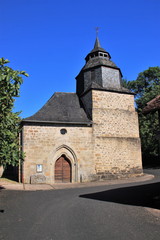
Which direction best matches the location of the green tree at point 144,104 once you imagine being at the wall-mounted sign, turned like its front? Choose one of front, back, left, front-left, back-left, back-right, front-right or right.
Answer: back-left

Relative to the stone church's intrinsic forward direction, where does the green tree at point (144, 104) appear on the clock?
The green tree is roughly at 7 o'clock from the stone church.

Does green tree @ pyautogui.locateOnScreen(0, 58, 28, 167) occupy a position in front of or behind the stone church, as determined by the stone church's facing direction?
in front

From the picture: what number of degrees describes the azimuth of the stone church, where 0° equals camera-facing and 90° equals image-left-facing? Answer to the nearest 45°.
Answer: approximately 0°

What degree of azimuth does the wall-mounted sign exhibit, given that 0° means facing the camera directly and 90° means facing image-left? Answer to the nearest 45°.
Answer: approximately 0°

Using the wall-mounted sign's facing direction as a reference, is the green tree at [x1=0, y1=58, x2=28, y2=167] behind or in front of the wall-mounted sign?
in front
